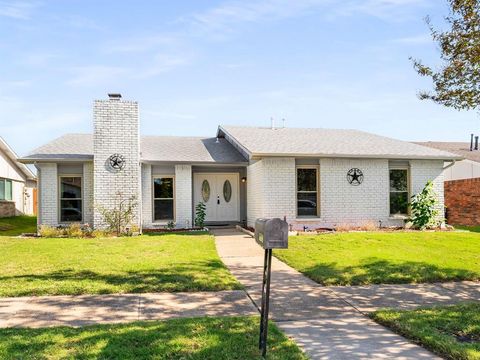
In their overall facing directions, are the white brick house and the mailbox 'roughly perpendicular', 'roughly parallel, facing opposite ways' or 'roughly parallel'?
roughly parallel

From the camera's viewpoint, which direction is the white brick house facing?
toward the camera

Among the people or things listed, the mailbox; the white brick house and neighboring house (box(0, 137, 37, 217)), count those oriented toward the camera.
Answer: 3

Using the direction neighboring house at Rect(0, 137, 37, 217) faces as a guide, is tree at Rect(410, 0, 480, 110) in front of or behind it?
in front

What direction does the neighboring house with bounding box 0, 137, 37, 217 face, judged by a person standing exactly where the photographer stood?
facing the viewer
